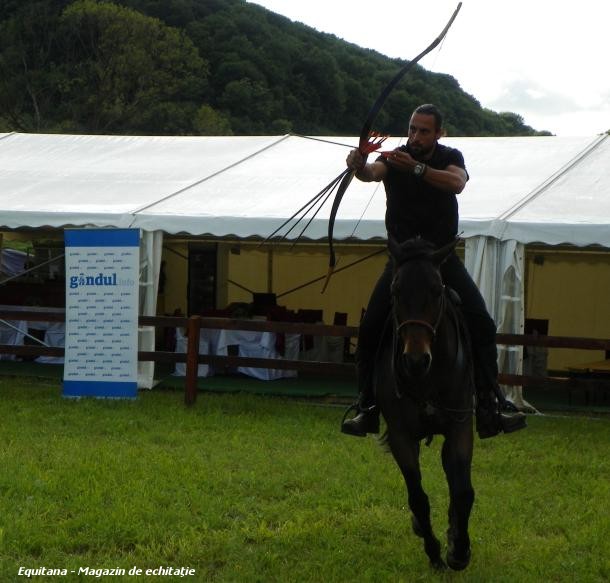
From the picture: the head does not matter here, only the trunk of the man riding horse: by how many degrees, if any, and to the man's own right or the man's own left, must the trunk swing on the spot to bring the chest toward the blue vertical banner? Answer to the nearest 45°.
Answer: approximately 135° to the man's own right

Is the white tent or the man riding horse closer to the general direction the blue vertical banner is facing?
the man riding horse

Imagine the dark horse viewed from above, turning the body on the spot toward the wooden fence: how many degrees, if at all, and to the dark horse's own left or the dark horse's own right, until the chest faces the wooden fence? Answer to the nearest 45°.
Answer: approximately 180°

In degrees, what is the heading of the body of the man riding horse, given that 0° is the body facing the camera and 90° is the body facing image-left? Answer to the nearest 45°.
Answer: approximately 0°

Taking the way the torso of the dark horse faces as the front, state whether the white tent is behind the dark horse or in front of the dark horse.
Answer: behind

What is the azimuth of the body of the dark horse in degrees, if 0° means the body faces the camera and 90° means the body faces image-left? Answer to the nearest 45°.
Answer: approximately 0°
